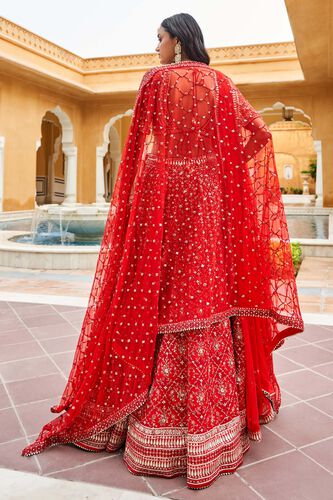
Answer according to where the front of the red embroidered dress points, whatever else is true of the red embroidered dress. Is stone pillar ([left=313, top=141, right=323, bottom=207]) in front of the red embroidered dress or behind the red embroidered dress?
in front

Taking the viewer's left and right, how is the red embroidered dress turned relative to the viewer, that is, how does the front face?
facing away from the viewer

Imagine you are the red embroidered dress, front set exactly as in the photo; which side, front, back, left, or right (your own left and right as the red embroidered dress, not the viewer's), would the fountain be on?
front

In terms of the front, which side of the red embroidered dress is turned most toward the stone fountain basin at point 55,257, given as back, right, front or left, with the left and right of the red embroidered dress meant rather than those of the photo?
front

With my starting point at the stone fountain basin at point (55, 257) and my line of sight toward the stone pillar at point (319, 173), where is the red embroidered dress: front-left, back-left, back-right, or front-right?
back-right

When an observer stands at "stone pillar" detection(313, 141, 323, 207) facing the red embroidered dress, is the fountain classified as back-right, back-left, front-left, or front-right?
front-right
